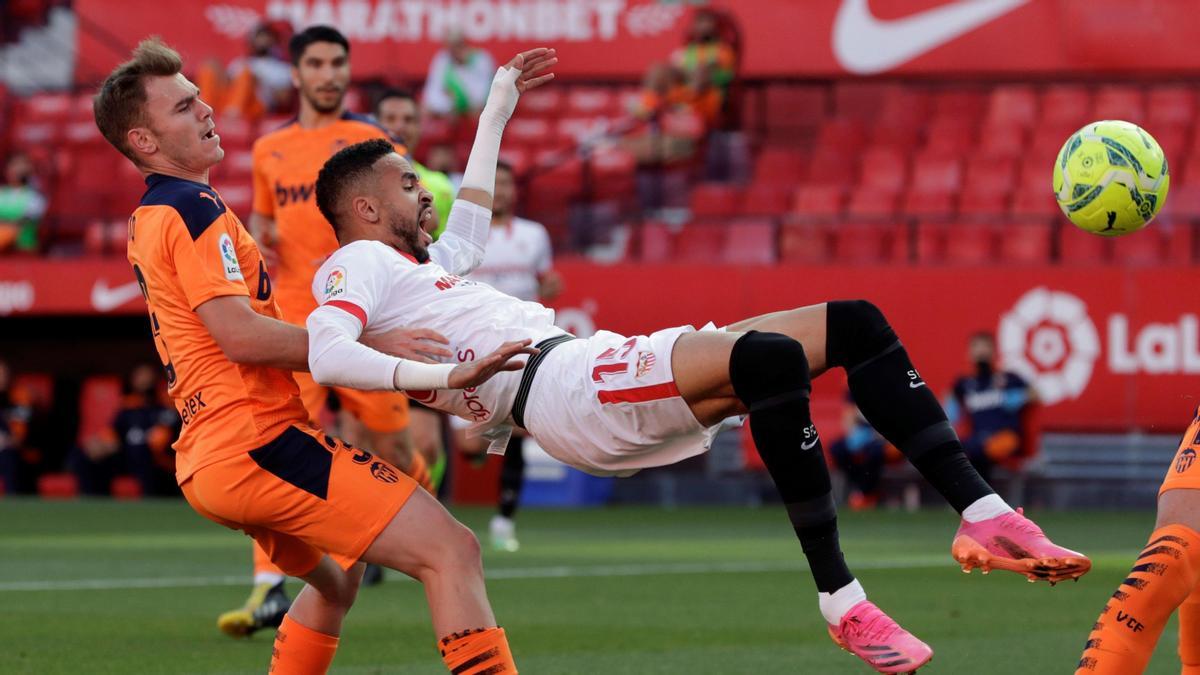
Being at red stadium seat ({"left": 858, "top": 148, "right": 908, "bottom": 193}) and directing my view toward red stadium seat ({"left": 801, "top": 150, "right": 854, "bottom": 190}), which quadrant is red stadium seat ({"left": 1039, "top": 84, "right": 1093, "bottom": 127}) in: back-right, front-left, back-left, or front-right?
back-right

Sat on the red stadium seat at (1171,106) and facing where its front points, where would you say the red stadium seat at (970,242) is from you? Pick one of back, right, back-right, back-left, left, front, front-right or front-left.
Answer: front-right

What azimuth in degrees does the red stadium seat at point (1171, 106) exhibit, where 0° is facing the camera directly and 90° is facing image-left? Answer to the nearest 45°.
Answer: approximately 0°

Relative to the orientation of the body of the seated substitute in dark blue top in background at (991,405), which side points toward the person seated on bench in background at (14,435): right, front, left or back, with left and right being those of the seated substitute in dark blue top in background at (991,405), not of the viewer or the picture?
right

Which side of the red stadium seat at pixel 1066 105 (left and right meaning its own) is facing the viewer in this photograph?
front

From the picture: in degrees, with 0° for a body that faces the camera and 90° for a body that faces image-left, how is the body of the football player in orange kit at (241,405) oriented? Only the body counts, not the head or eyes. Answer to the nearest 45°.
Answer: approximately 270°

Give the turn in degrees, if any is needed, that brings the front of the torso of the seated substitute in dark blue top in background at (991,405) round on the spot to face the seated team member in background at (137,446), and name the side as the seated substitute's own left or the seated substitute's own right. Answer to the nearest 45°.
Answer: approximately 90° to the seated substitute's own right

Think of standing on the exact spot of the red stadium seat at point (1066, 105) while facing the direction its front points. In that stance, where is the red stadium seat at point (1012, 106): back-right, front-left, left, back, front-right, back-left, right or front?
right

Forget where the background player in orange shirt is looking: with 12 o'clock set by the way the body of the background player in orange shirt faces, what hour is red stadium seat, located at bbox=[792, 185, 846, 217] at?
The red stadium seat is roughly at 7 o'clock from the background player in orange shirt.

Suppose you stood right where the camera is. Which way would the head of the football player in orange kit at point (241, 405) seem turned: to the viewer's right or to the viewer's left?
to the viewer's right

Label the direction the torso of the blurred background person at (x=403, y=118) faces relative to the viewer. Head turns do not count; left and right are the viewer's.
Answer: facing the viewer
